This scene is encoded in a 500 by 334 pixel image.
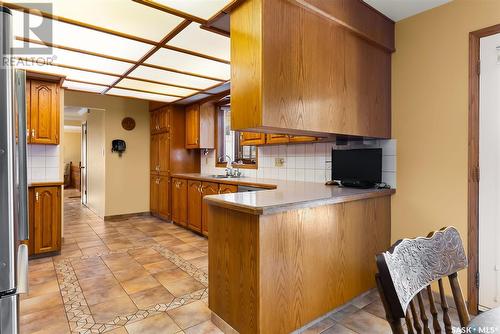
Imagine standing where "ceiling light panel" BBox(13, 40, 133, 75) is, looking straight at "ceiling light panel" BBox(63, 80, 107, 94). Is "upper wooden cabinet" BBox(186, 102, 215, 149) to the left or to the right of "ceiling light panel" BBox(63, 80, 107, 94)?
right

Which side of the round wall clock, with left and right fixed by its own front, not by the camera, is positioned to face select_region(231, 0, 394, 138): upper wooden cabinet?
front

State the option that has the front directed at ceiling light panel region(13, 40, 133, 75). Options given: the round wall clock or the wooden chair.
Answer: the round wall clock

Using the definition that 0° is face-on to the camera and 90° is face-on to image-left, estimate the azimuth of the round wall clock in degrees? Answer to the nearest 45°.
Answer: approximately 0°

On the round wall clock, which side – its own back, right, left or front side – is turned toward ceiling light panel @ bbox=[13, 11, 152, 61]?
front
